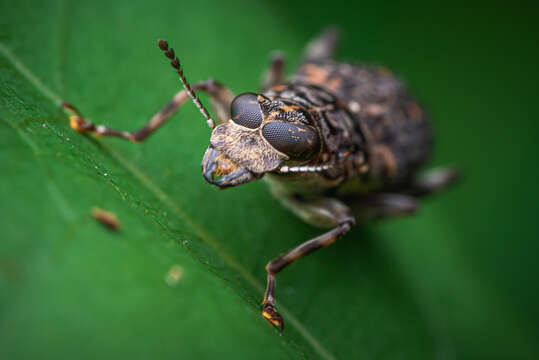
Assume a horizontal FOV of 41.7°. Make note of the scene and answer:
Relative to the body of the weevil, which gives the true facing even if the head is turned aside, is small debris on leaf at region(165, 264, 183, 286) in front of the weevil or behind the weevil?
in front

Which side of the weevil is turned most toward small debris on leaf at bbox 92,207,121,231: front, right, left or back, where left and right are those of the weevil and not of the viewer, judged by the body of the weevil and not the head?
front

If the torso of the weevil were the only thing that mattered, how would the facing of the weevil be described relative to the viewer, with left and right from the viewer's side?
facing the viewer and to the left of the viewer
